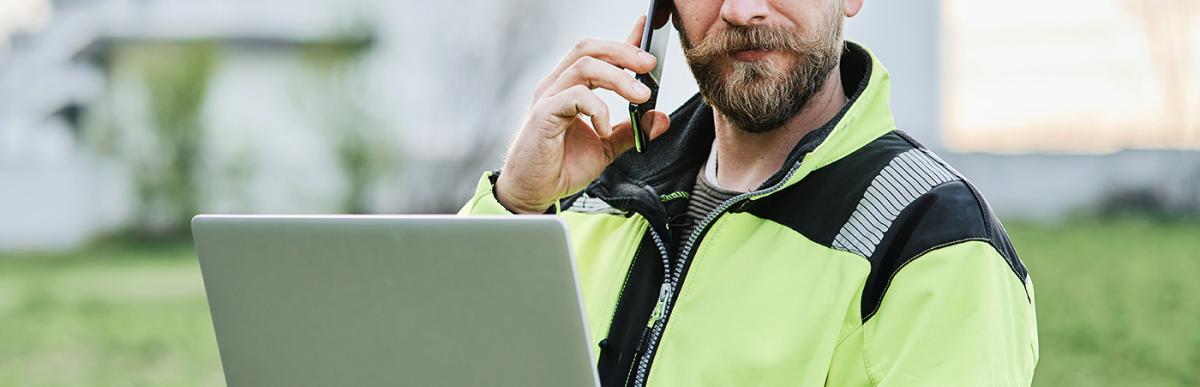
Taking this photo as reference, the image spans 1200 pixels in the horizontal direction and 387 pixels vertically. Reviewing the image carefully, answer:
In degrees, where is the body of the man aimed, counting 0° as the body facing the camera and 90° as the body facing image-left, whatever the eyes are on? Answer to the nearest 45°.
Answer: approximately 45°

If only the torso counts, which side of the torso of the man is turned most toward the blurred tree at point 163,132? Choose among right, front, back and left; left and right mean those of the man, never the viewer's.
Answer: right

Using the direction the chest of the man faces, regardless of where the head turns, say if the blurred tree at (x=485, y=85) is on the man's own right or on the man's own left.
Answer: on the man's own right

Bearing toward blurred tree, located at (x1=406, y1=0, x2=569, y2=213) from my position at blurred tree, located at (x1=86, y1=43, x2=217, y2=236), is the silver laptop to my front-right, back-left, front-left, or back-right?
front-right

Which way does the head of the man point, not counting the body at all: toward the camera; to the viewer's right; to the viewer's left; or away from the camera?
toward the camera

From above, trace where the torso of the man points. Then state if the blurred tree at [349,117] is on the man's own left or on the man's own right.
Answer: on the man's own right
